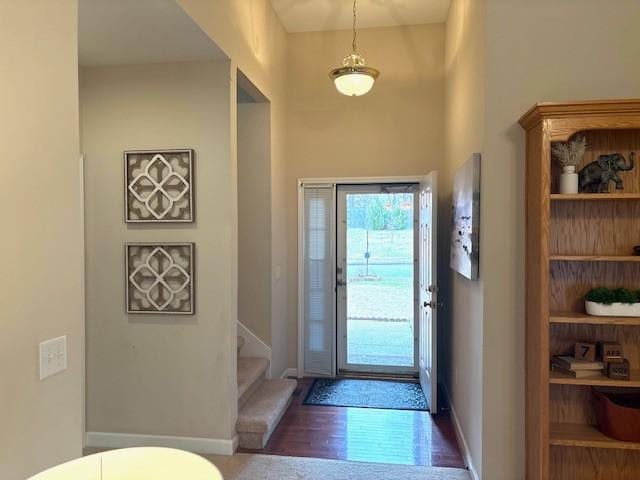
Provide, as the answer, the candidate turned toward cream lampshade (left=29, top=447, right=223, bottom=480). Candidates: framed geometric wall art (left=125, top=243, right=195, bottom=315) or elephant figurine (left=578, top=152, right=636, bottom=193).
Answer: the framed geometric wall art

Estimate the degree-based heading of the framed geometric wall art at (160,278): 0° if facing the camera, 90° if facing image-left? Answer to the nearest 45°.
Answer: approximately 0°

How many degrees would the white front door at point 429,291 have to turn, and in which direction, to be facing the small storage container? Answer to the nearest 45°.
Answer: approximately 135° to its left

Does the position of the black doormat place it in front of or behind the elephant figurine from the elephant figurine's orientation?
behind

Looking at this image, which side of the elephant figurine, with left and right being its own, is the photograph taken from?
right

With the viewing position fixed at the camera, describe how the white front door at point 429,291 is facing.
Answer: facing to the left of the viewer

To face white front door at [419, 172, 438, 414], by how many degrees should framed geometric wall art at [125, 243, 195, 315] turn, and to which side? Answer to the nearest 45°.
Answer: approximately 90° to its left

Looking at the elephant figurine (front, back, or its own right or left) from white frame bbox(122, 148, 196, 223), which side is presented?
back

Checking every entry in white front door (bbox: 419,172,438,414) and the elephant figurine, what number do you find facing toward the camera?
0
